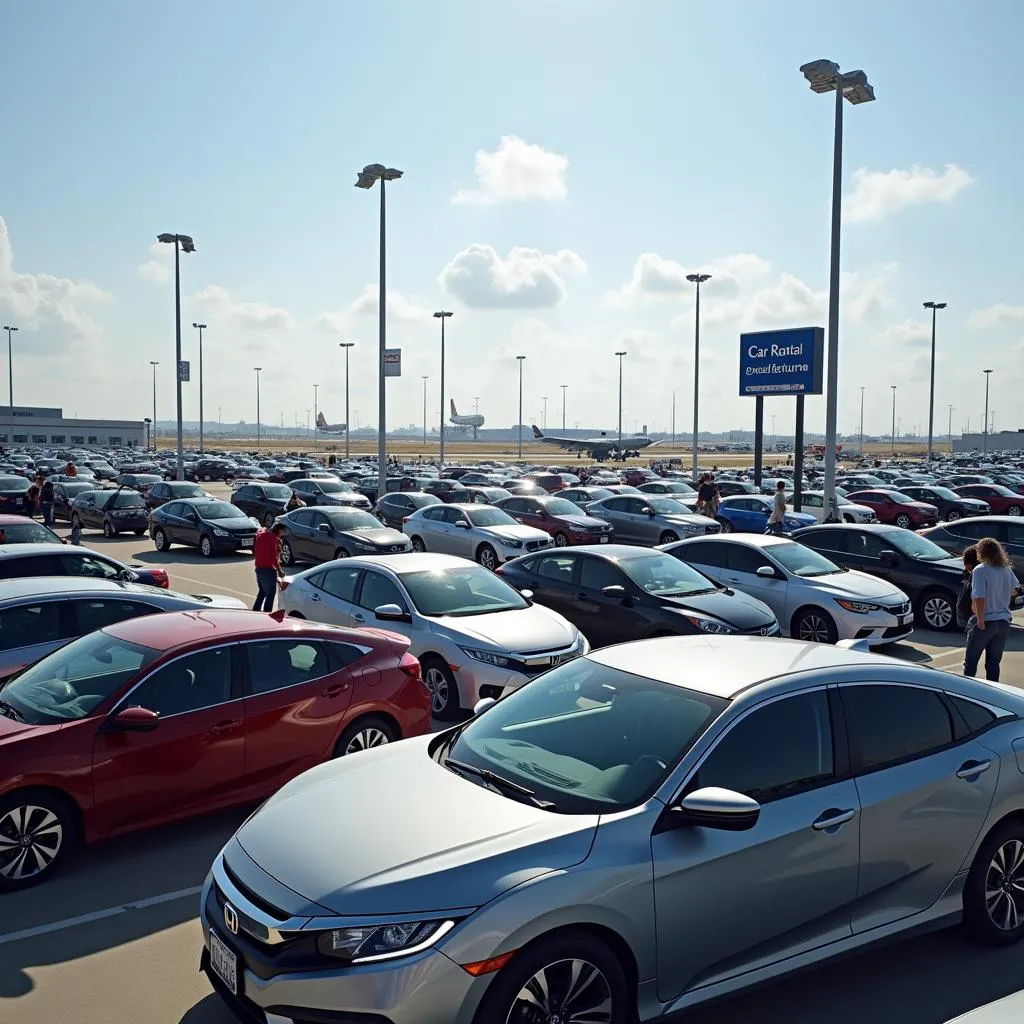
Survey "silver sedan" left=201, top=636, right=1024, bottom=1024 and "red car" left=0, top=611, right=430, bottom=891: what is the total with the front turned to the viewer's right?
0

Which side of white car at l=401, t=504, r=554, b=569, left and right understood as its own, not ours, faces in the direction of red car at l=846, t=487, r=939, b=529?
left

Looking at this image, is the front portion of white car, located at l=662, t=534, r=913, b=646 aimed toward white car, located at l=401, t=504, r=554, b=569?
no

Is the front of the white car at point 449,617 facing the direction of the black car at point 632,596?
no

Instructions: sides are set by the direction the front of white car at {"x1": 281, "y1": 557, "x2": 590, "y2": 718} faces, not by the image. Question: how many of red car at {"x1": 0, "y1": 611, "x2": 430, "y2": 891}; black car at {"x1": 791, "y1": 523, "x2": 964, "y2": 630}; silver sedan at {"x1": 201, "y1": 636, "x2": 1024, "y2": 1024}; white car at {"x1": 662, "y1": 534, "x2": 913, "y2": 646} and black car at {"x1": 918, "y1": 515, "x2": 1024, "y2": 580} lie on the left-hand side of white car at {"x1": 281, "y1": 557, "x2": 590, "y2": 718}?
3

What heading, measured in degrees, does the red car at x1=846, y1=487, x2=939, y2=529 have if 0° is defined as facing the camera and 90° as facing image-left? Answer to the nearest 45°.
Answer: approximately 315°

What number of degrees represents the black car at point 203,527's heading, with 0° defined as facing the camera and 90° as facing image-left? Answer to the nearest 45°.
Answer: approximately 315°

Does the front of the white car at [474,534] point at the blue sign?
no

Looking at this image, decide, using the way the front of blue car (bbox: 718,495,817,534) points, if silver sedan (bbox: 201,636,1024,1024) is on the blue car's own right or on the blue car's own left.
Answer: on the blue car's own right

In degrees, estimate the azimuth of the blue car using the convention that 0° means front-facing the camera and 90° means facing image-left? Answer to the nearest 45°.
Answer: approximately 315°

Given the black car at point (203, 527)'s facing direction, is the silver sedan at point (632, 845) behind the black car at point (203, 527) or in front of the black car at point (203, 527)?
in front

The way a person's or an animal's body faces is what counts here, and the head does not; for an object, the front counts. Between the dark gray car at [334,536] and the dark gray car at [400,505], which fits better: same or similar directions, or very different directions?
same or similar directions

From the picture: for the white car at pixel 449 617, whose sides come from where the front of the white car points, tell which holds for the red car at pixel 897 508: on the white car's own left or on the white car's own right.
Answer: on the white car's own left

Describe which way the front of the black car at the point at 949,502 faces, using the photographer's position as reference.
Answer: facing the viewer and to the right of the viewer
